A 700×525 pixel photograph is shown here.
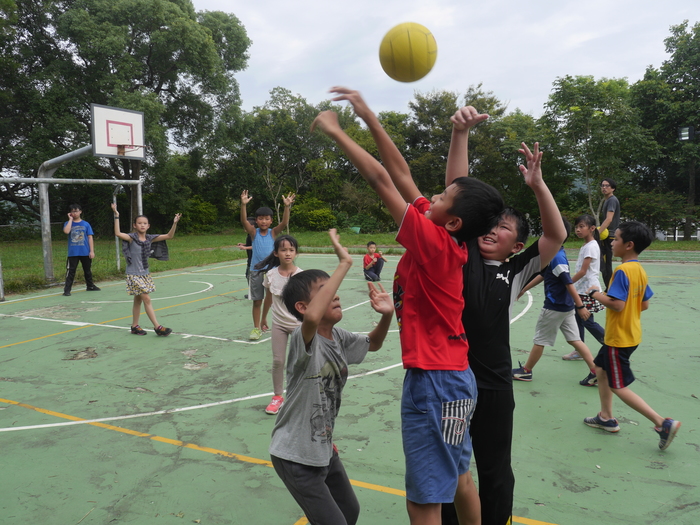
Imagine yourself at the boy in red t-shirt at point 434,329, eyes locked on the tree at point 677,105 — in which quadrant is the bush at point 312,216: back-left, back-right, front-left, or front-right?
front-left

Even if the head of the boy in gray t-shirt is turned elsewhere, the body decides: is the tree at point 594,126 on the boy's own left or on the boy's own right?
on the boy's own left

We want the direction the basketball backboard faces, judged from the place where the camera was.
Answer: facing the viewer and to the right of the viewer
